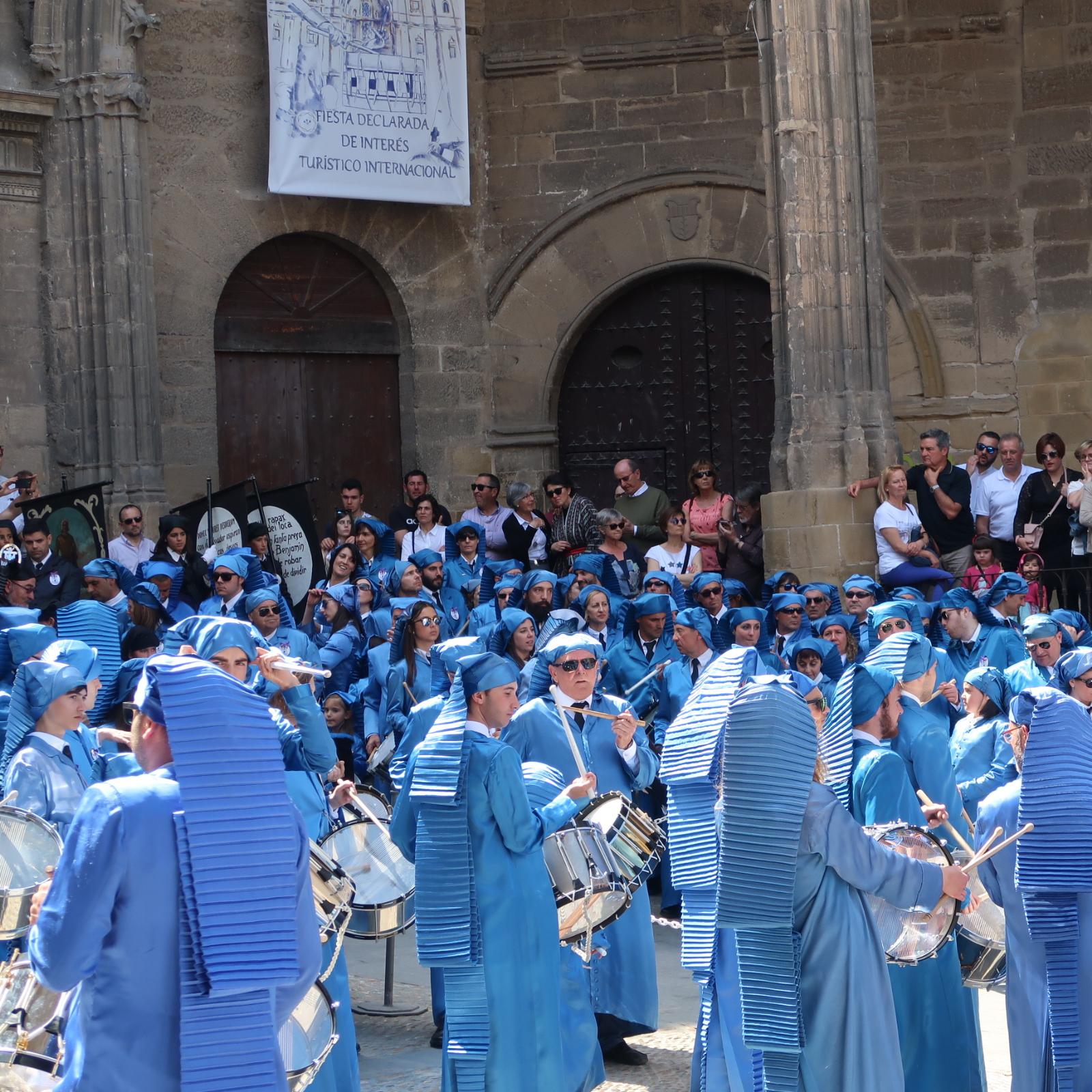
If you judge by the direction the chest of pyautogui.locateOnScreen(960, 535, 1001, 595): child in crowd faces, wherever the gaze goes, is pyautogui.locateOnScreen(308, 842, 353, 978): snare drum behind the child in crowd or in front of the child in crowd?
in front

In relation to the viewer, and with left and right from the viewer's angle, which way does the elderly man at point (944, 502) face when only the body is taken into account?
facing the viewer and to the left of the viewer

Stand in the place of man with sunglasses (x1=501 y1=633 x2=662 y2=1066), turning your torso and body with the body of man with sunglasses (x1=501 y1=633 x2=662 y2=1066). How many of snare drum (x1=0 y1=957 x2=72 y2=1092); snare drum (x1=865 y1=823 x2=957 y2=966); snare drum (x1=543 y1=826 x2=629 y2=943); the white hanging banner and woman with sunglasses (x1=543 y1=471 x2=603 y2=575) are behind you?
2

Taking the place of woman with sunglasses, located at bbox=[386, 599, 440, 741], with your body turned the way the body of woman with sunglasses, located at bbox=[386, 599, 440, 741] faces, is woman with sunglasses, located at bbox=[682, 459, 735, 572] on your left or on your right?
on your left

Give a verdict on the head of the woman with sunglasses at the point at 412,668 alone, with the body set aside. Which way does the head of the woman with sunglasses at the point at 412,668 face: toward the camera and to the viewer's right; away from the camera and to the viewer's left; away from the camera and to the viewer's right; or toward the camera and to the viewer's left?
toward the camera and to the viewer's right

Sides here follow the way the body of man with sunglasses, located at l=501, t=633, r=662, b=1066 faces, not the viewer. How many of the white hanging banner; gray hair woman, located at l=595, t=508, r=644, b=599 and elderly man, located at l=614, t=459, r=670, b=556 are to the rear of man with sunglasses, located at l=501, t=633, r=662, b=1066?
3

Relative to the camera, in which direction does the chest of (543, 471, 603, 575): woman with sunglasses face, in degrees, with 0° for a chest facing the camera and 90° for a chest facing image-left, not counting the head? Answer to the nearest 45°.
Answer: approximately 45°

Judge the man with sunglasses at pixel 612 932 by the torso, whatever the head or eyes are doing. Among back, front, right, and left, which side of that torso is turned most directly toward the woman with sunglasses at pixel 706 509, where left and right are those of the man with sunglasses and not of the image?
back

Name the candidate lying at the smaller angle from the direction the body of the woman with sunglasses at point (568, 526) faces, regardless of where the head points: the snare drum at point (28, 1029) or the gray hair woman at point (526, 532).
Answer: the snare drum

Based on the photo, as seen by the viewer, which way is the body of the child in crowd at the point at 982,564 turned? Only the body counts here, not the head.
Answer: toward the camera

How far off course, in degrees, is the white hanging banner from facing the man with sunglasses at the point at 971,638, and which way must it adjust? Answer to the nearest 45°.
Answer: approximately 45° to its left

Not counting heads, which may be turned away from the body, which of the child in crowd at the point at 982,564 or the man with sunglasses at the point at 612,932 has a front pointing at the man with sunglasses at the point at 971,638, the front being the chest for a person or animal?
the child in crowd

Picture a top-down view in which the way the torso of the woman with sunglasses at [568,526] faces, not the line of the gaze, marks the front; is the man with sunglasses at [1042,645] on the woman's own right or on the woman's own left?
on the woman's own left
